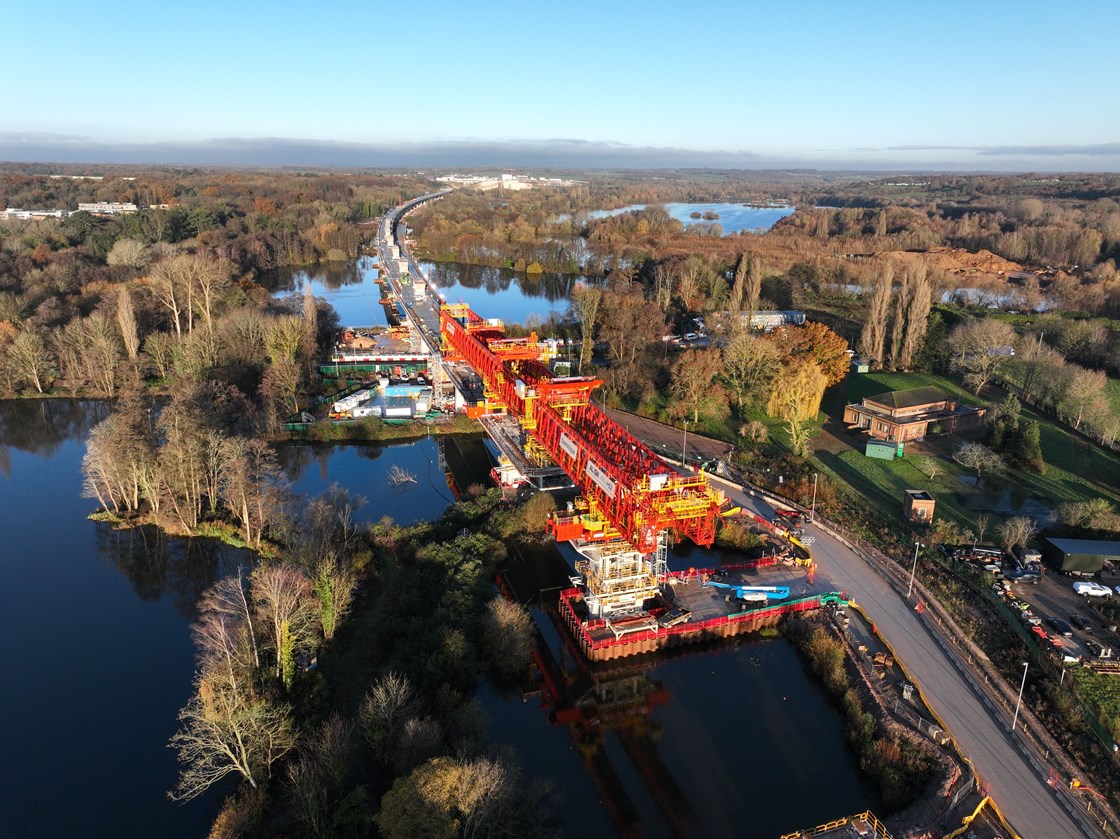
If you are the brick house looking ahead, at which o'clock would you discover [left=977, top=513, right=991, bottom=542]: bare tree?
The bare tree is roughly at 10 o'clock from the brick house.

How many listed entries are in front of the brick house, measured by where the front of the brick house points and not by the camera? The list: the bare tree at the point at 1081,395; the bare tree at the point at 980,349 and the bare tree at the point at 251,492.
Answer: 1

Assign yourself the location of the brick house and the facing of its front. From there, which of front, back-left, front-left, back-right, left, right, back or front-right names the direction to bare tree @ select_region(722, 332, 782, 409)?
front-right

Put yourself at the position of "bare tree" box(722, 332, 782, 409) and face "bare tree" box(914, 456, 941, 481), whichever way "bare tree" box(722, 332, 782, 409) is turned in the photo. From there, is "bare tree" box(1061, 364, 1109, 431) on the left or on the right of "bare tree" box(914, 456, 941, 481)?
left

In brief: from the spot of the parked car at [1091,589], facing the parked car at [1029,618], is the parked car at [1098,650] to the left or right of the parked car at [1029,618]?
left

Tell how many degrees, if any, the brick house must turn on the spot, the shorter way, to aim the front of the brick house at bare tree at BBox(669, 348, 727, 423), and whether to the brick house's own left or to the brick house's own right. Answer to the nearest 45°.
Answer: approximately 45° to the brick house's own right

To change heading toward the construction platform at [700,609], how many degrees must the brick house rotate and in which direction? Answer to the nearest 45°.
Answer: approximately 45° to its left

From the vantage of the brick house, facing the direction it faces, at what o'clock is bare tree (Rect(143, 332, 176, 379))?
The bare tree is roughly at 1 o'clock from the brick house.

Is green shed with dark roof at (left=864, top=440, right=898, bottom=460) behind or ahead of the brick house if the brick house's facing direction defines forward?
ahead

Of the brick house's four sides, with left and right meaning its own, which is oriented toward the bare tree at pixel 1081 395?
back
